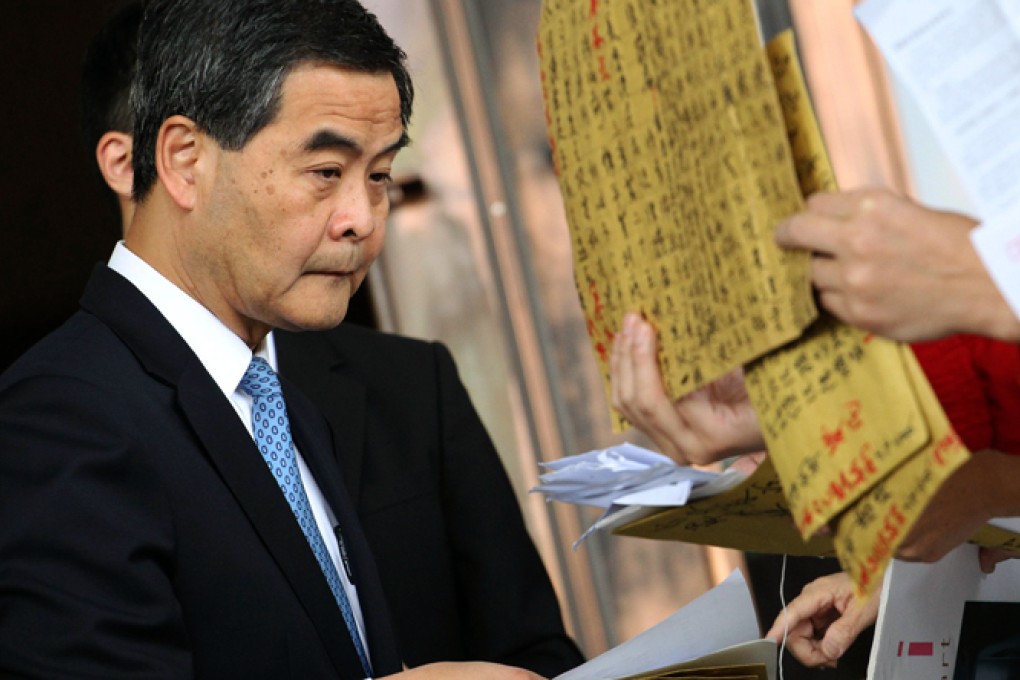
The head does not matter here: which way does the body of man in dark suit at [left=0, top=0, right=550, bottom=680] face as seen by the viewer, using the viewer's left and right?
facing the viewer and to the right of the viewer
